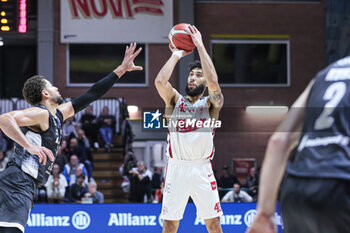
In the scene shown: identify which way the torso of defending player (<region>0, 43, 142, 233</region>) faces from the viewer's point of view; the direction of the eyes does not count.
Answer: to the viewer's right

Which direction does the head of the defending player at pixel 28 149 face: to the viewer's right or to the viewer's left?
to the viewer's right

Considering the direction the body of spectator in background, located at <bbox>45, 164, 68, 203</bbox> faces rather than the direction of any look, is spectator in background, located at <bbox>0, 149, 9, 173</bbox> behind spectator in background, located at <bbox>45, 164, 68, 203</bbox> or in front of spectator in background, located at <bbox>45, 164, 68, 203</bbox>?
behind

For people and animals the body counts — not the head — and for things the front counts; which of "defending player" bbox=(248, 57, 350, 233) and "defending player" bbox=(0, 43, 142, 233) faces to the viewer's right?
"defending player" bbox=(0, 43, 142, 233)

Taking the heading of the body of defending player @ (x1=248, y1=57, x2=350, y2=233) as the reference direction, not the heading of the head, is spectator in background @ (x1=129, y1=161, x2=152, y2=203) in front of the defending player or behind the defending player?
in front

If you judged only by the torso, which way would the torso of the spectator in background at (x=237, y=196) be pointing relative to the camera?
toward the camera

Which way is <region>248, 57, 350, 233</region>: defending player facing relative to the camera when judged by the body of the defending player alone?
away from the camera

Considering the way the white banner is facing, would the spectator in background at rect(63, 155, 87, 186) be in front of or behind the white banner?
in front

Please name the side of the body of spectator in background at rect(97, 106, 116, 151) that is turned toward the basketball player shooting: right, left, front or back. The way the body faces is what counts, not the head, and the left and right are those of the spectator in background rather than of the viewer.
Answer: front

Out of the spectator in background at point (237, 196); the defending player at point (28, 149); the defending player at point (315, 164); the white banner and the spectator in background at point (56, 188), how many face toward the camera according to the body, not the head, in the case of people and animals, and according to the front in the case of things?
3

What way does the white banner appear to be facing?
toward the camera

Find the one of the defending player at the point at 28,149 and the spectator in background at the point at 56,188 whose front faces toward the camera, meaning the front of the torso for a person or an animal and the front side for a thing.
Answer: the spectator in background

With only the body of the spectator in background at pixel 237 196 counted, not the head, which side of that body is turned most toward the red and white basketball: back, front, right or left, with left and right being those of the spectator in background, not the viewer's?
front

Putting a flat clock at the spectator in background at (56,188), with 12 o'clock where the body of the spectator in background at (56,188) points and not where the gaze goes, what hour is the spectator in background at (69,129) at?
the spectator in background at (69,129) is roughly at 6 o'clock from the spectator in background at (56,188).

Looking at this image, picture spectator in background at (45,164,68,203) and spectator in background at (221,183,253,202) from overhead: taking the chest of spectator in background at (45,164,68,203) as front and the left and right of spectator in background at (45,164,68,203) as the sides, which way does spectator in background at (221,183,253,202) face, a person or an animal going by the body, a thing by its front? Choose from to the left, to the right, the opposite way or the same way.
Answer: the same way

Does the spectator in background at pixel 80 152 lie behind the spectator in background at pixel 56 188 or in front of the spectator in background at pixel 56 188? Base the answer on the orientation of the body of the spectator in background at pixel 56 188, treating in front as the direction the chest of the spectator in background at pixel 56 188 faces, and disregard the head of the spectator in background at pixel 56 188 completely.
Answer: behind

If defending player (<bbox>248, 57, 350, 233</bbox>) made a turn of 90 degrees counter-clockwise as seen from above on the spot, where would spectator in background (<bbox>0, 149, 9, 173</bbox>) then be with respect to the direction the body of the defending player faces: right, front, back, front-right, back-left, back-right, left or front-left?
front-right

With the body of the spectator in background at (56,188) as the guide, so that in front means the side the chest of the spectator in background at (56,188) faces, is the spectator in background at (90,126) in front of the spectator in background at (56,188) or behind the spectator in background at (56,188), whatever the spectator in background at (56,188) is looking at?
behind

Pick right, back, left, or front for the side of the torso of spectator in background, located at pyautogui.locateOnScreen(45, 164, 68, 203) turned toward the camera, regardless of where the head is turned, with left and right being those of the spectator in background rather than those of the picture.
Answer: front
